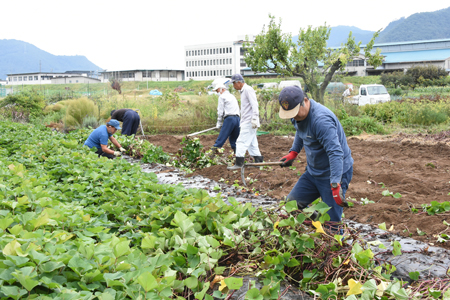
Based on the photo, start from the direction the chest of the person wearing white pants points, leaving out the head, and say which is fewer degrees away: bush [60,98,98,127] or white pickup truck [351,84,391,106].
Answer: the bush

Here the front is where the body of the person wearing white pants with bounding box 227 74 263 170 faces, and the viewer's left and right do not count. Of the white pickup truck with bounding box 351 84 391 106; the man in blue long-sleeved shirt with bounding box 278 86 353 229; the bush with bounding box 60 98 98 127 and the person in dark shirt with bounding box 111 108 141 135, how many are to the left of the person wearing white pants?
1

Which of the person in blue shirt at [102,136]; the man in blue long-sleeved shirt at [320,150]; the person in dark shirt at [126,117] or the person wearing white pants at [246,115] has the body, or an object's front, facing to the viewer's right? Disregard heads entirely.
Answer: the person in blue shirt at [102,136]

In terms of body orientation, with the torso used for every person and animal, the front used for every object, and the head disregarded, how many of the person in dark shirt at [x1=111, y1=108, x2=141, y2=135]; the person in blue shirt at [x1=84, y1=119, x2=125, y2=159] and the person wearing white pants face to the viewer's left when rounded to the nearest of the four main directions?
2

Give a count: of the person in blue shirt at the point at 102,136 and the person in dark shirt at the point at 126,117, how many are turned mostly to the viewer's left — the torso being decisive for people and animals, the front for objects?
1

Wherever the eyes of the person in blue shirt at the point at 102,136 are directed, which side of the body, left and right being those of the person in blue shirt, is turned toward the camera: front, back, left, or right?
right

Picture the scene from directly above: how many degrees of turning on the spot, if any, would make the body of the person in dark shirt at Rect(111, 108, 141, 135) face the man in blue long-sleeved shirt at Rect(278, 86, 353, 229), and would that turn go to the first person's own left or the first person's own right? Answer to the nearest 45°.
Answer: approximately 90° to the first person's own left

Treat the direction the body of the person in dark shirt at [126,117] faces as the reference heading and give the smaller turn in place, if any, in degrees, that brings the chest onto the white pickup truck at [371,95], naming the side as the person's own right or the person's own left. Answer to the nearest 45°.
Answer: approximately 135° to the person's own right

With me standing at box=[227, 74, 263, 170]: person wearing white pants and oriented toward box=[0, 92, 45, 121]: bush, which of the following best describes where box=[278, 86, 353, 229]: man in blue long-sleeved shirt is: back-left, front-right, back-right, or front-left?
back-left

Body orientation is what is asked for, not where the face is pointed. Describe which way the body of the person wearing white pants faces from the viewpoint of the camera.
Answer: to the viewer's left

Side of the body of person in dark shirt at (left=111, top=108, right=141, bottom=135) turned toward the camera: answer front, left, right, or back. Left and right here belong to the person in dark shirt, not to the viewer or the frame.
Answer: left

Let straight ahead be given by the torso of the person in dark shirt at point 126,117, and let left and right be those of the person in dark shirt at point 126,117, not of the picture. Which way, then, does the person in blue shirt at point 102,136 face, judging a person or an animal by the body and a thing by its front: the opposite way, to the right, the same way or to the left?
the opposite way

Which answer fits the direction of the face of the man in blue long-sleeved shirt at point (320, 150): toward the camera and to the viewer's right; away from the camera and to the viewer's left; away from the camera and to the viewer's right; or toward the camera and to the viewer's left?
toward the camera and to the viewer's left

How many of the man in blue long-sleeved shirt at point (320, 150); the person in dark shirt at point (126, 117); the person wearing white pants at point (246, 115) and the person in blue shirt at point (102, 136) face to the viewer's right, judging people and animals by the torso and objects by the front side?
1
